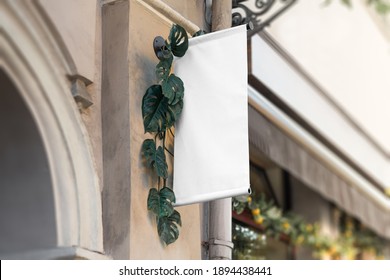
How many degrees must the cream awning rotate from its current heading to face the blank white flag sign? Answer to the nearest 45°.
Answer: approximately 45° to its right

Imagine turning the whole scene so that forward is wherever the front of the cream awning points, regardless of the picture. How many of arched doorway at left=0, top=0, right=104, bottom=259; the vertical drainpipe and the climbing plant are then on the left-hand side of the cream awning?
0

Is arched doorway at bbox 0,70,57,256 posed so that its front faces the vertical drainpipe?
no

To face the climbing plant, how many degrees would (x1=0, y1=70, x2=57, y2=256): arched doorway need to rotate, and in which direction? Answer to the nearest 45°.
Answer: approximately 45° to its left

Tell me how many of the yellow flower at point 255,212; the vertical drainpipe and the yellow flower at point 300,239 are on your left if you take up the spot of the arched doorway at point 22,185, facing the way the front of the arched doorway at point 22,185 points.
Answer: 3

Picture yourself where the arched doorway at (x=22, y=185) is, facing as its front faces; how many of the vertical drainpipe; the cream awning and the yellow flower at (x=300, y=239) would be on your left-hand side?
3

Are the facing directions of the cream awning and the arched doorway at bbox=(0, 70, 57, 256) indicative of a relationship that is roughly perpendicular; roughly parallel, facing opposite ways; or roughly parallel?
roughly parallel

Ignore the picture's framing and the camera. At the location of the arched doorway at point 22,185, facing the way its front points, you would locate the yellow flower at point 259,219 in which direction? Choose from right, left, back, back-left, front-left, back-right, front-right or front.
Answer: left

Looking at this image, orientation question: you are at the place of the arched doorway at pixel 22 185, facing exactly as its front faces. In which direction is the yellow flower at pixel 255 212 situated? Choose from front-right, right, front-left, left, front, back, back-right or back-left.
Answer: left

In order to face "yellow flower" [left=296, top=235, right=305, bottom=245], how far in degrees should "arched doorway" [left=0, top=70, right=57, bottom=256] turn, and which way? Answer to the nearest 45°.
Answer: approximately 90° to its left

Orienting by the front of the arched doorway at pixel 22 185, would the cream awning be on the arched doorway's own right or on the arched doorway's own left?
on the arched doorway's own left

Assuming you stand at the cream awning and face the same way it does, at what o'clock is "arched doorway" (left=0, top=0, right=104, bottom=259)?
The arched doorway is roughly at 2 o'clock from the cream awning.

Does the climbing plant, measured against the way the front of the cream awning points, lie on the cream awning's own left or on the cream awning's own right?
on the cream awning's own right

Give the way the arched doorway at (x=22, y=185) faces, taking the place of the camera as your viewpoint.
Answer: facing the viewer and to the right of the viewer

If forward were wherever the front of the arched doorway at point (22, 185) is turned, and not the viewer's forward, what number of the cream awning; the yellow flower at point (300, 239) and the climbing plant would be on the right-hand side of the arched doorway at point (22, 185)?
0

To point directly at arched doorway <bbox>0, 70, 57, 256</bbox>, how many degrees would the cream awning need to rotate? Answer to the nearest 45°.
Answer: approximately 45° to its right
